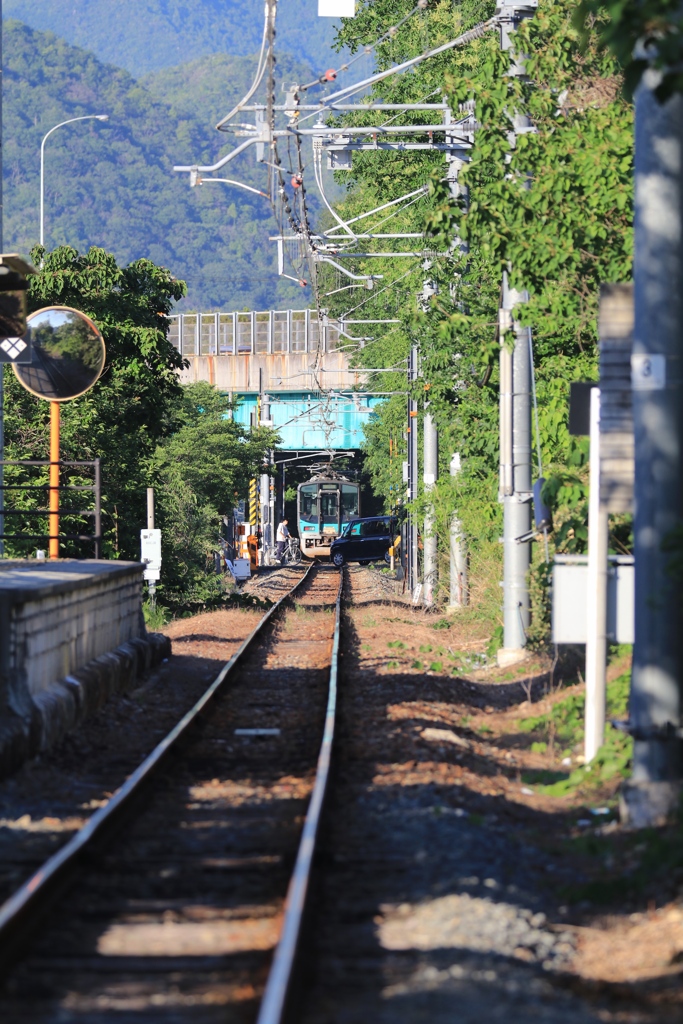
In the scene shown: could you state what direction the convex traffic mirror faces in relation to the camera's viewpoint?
facing the viewer

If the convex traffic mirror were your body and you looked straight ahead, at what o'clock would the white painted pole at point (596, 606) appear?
The white painted pole is roughly at 11 o'clock from the convex traffic mirror.

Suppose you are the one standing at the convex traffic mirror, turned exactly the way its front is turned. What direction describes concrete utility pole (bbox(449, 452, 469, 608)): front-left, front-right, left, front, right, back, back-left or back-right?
back-left

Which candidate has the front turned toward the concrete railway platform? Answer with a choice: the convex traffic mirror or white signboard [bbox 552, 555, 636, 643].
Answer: the convex traffic mirror

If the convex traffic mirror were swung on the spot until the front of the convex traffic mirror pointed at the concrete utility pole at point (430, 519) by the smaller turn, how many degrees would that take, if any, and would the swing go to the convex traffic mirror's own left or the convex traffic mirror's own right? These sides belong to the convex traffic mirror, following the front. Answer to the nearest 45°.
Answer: approximately 135° to the convex traffic mirror's own left

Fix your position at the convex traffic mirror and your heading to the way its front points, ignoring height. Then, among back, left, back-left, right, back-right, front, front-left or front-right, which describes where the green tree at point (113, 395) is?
back
